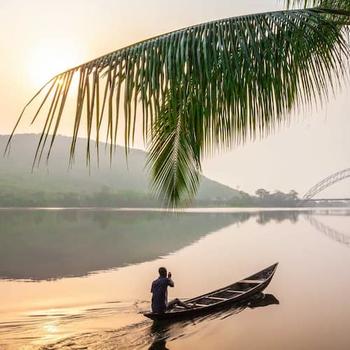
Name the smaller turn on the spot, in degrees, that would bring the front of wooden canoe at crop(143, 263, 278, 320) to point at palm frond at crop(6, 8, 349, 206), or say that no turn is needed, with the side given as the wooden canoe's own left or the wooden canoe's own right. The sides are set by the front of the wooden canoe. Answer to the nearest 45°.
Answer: approximately 135° to the wooden canoe's own right

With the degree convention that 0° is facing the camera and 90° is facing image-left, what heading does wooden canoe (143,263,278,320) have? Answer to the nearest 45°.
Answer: approximately 225°

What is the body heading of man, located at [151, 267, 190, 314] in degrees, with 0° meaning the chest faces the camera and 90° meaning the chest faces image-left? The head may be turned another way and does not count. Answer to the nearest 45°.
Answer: approximately 225°
